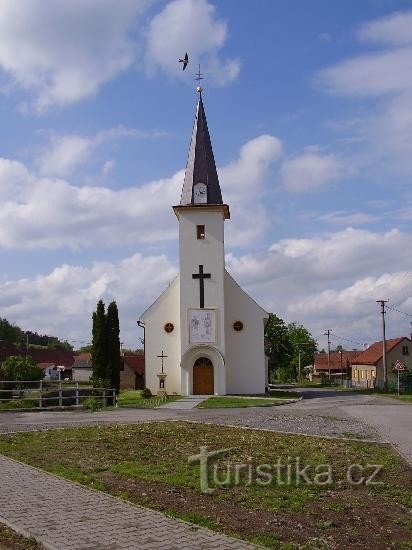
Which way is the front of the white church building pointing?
toward the camera

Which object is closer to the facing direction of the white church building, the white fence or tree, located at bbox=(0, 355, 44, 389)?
the white fence

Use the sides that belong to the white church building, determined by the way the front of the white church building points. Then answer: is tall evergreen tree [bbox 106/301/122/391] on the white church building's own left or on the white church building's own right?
on the white church building's own right

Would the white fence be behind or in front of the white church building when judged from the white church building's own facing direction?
in front

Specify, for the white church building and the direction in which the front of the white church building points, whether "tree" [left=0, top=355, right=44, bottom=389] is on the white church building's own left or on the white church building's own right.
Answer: on the white church building's own right

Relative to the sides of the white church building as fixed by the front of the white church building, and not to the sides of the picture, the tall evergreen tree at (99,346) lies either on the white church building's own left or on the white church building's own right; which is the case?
on the white church building's own right
